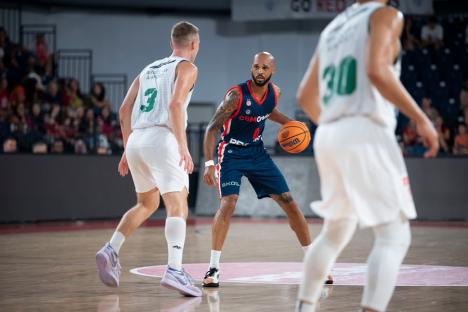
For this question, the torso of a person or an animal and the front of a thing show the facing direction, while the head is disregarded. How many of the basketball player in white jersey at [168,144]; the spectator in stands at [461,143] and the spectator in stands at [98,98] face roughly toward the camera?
2

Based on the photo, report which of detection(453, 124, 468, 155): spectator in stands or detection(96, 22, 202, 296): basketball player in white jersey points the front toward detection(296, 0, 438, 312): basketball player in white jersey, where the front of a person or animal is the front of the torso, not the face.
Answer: the spectator in stands

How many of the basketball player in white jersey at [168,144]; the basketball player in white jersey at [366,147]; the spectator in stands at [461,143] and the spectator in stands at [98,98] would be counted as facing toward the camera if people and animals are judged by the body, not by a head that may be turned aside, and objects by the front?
2

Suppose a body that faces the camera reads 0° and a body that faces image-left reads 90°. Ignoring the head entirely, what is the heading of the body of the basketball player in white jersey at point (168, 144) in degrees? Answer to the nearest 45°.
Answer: approximately 225°

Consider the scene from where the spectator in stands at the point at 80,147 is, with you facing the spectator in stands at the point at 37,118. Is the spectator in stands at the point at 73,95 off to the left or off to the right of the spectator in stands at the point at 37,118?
right

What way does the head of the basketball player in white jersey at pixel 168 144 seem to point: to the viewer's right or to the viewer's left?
to the viewer's right

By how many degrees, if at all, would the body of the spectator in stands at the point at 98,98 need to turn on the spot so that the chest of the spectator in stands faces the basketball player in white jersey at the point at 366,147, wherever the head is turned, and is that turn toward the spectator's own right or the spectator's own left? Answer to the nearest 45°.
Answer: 0° — they already face them

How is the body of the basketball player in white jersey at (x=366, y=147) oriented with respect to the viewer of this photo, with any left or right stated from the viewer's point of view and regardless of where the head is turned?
facing away from the viewer and to the right of the viewer

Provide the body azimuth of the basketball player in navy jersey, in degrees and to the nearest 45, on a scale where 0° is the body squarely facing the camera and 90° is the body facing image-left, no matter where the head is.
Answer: approximately 315°
